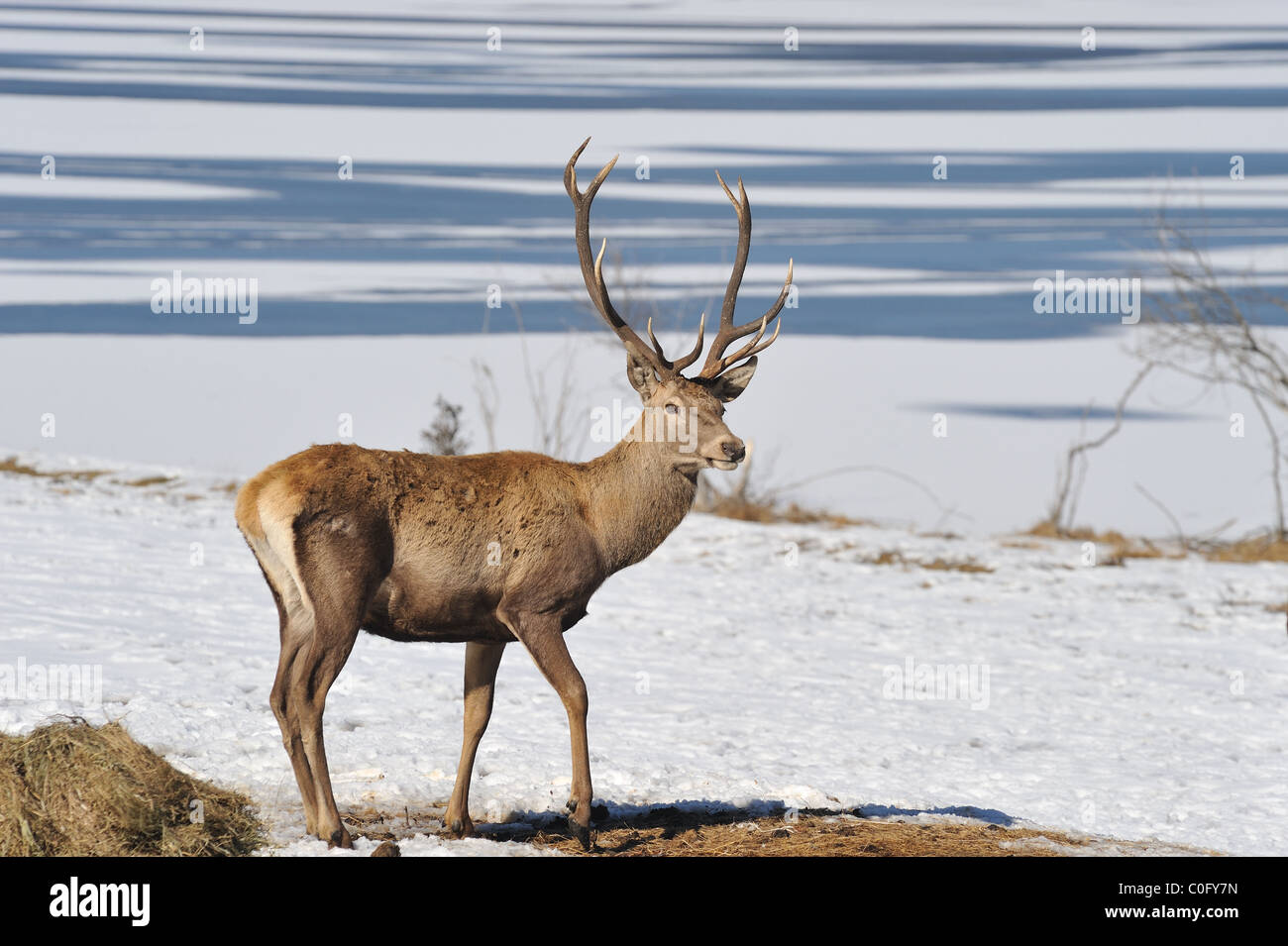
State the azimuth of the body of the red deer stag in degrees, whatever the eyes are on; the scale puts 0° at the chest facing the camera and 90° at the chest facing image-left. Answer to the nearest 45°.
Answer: approximately 270°

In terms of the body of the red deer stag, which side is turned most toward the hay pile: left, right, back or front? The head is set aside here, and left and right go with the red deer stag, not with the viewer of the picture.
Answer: back
